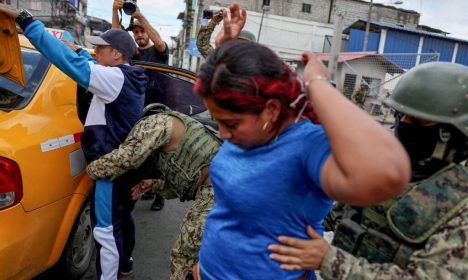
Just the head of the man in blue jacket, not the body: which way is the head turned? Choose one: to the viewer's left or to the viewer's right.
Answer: to the viewer's left

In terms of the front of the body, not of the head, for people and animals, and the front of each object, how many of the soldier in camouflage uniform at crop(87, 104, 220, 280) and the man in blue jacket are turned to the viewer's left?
2

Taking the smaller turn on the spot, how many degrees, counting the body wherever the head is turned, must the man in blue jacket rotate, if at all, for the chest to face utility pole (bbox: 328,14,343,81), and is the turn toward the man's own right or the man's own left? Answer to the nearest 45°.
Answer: approximately 135° to the man's own right

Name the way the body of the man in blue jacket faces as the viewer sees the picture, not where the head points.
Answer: to the viewer's left

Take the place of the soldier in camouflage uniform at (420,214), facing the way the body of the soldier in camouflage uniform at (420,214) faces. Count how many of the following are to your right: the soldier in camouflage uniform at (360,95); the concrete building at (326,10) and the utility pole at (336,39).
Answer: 3

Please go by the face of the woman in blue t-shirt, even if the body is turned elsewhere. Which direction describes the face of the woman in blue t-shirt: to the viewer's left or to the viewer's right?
to the viewer's left

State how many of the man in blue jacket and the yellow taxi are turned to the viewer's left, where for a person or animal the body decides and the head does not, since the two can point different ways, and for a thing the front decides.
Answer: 1

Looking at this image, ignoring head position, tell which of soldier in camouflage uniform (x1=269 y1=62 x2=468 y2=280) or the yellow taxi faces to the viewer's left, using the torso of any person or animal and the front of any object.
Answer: the soldier in camouflage uniform

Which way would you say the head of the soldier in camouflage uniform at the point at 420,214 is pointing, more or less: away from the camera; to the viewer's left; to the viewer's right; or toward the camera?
to the viewer's left

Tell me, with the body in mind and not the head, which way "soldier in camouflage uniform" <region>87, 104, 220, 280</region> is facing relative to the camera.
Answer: to the viewer's left

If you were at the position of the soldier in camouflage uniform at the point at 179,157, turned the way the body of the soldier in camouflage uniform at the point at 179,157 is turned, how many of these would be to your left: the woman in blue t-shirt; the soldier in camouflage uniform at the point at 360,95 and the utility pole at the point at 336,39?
1

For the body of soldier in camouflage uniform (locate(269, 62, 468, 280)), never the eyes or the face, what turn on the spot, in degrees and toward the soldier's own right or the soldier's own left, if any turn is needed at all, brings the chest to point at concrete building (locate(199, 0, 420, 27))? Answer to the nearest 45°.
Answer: approximately 90° to the soldier's own right
